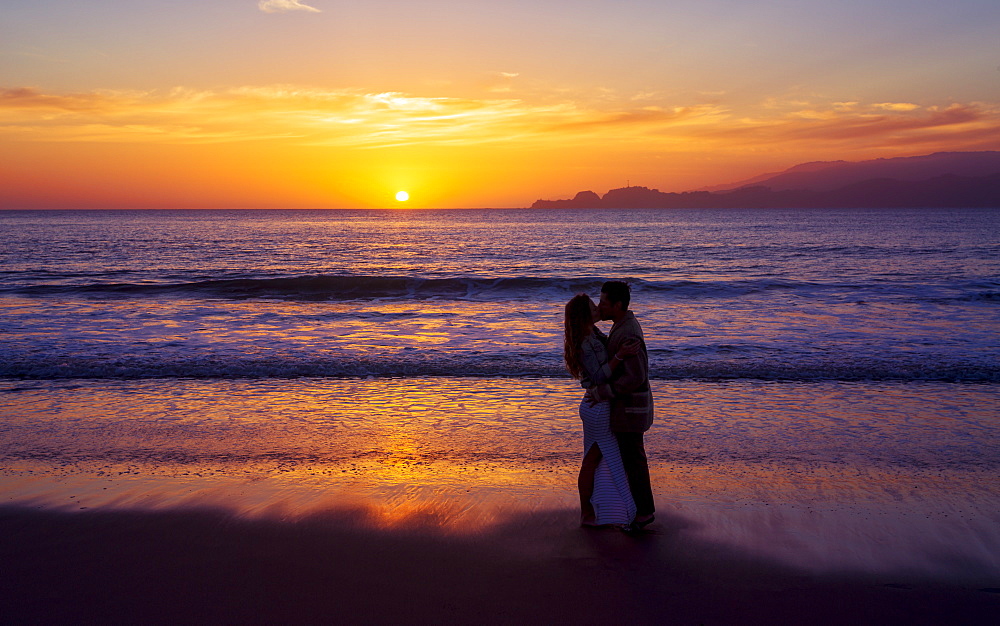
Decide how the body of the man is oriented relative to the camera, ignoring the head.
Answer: to the viewer's left

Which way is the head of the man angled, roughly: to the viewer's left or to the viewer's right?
to the viewer's left

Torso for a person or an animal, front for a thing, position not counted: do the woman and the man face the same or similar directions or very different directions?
very different directions

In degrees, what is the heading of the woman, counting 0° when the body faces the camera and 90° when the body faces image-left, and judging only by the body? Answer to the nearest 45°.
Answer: approximately 270°

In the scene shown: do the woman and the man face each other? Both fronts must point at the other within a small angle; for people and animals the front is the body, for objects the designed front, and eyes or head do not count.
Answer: yes
